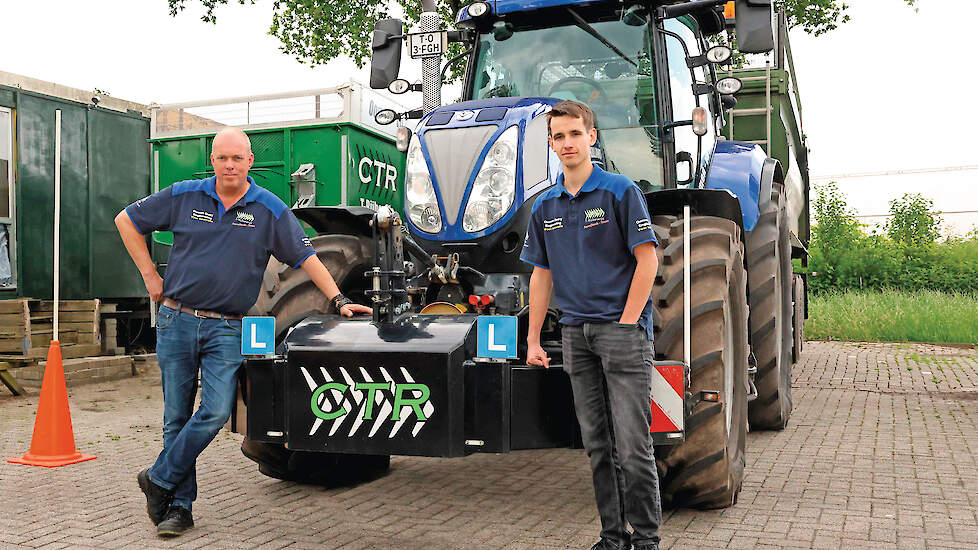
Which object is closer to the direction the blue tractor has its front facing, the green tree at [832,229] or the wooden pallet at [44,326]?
the wooden pallet

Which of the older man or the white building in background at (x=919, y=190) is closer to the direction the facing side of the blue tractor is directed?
the older man

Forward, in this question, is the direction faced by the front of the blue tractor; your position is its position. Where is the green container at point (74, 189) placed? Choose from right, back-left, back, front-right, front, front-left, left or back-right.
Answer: right

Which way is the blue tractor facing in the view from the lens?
facing the viewer and to the left of the viewer

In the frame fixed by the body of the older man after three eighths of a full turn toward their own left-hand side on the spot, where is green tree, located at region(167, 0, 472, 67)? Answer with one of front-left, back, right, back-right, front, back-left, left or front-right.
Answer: front-left

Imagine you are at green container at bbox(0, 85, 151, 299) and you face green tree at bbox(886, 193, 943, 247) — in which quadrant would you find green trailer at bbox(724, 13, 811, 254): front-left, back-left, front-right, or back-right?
front-right

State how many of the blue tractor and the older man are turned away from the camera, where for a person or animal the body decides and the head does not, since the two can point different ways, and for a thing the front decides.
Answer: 0

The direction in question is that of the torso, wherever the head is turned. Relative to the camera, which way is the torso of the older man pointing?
toward the camera

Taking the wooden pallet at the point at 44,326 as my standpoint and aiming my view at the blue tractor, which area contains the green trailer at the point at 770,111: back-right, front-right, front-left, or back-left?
front-left

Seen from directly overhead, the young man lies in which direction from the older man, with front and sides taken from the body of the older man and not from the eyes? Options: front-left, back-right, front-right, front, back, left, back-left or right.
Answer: front-left

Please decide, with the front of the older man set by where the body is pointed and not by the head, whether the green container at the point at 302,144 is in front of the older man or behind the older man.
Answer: behind

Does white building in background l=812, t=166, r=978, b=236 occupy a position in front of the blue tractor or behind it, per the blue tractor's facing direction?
behind

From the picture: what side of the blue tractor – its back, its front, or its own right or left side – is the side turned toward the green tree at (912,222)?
back

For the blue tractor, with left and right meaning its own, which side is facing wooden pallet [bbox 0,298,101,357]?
right

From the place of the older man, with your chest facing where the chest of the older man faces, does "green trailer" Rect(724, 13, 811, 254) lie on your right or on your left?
on your left

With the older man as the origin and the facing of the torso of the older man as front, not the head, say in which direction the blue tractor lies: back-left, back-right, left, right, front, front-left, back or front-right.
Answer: left
